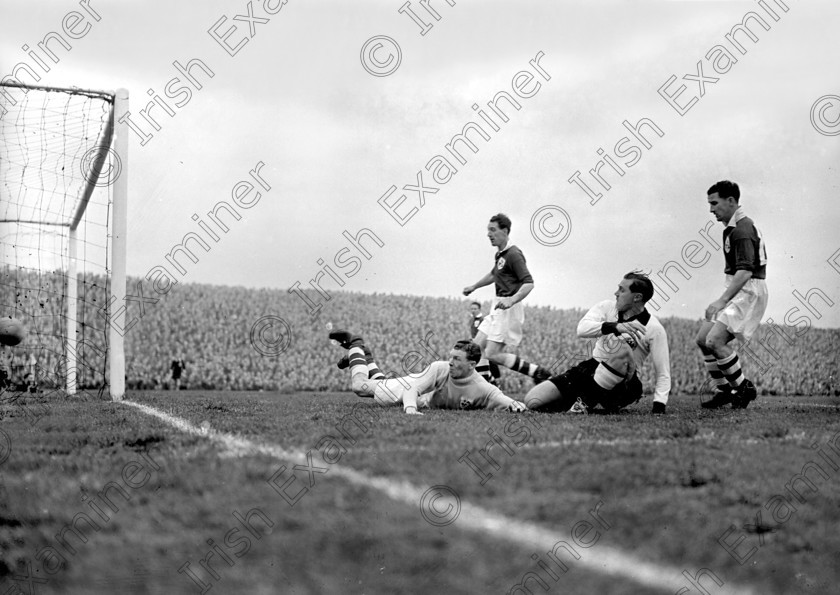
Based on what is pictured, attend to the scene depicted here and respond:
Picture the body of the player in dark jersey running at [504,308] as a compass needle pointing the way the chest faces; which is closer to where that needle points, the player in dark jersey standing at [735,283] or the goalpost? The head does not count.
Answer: the goalpost

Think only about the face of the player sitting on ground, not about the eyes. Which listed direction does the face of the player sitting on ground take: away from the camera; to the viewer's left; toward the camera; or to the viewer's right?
to the viewer's left

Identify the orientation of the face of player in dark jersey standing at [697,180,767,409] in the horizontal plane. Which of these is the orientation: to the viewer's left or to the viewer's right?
to the viewer's left

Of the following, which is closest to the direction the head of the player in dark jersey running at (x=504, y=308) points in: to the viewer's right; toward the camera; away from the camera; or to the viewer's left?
to the viewer's left

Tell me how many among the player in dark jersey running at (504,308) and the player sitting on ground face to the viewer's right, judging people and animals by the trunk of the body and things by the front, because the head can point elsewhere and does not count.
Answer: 0

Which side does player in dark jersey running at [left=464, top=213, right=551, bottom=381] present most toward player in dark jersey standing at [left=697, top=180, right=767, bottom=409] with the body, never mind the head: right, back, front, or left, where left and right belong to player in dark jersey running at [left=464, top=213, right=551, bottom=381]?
left

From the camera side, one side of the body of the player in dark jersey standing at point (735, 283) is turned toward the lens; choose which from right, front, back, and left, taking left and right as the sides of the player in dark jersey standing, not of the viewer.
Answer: left

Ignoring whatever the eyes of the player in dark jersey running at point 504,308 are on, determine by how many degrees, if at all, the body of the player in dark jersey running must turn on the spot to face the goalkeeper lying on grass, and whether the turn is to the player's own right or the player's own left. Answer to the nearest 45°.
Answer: approximately 45° to the player's own left

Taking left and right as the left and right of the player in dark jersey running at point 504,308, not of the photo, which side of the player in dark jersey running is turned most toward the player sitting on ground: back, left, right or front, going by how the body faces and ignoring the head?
left
